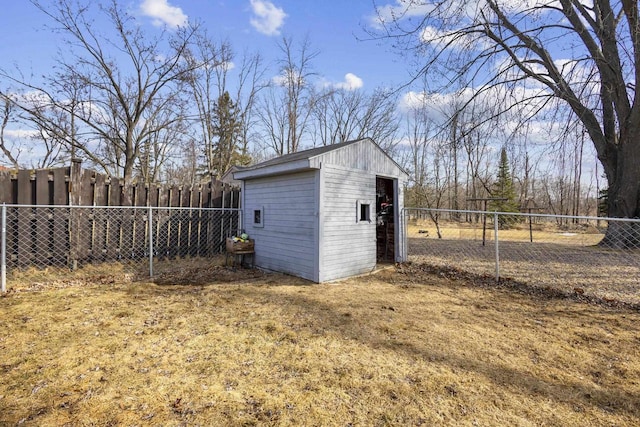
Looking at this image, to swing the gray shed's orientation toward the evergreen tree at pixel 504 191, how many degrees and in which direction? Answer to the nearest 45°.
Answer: approximately 90° to its left

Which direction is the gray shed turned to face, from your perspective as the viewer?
facing the viewer and to the right of the viewer

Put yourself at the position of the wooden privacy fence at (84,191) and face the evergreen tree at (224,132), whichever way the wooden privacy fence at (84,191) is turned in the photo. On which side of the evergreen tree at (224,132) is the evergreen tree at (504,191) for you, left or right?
right

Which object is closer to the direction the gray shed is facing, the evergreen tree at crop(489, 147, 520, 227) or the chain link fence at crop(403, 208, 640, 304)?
the chain link fence

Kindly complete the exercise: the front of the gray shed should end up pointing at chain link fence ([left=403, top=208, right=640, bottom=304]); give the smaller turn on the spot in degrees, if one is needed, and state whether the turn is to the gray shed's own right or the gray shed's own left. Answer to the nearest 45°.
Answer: approximately 45° to the gray shed's own left

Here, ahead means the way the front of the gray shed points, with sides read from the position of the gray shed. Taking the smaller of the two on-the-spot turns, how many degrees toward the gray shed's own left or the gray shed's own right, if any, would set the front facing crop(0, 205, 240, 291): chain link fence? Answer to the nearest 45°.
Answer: approximately 135° to the gray shed's own right

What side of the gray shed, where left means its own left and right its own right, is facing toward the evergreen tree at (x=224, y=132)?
back
